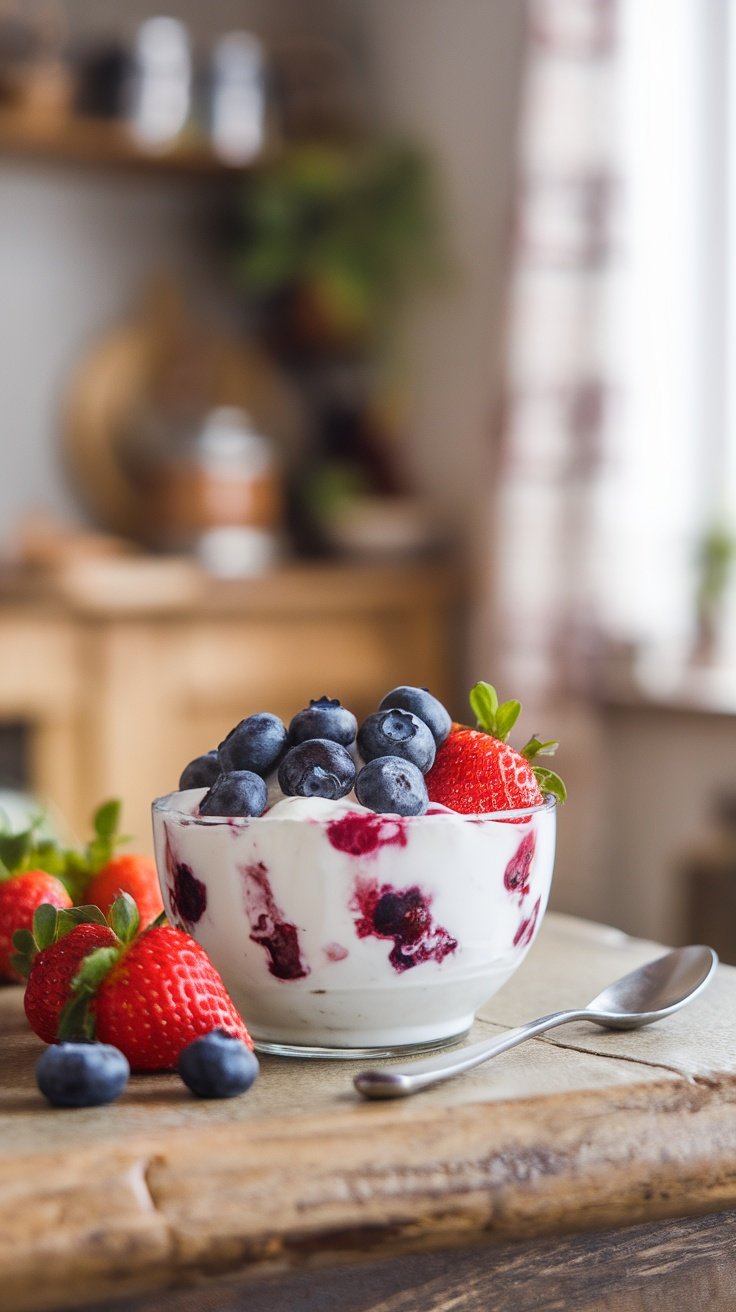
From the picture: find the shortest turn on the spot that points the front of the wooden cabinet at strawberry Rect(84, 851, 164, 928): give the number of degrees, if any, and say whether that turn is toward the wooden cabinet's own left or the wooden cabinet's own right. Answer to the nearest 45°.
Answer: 0° — it already faces it

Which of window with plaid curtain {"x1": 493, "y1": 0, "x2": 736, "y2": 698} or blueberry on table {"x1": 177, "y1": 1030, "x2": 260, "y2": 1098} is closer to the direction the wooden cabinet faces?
the blueberry on table

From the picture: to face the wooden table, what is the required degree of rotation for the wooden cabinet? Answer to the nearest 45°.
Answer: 0° — it already faces it

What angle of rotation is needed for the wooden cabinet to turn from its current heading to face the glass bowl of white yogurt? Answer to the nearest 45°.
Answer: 0° — it already faces it

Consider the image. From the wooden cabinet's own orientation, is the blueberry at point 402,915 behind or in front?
in front

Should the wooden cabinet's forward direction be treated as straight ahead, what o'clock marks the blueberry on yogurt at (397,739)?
The blueberry on yogurt is roughly at 12 o'clock from the wooden cabinet.

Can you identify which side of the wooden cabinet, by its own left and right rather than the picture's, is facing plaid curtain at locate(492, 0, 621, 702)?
left

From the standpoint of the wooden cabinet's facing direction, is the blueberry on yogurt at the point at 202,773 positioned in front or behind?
in front

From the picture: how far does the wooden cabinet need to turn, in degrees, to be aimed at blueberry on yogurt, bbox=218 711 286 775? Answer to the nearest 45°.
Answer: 0° — it already faces it

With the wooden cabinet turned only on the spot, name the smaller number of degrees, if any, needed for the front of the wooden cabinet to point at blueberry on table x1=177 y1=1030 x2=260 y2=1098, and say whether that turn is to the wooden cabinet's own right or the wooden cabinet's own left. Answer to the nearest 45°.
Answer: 0° — it already faces it

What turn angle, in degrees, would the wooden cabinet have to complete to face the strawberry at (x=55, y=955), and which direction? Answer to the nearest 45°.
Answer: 0° — it already faces it

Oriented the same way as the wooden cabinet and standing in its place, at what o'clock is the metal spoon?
The metal spoon is roughly at 12 o'clock from the wooden cabinet.

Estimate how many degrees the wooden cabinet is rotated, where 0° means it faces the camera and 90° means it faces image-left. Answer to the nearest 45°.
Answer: approximately 0°
